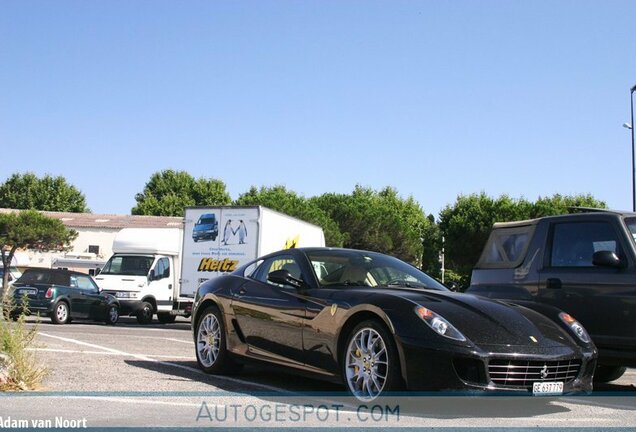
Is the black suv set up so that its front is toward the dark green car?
no

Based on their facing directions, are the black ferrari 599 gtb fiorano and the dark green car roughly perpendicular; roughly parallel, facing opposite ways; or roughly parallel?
roughly perpendicular

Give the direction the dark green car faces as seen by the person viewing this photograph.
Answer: facing away from the viewer and to the right of the viewer

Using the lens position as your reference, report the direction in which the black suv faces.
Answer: facing the viewer and to the right of the viewer

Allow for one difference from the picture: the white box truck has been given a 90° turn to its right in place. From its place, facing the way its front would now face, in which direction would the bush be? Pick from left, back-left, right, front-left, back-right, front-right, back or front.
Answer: back-left

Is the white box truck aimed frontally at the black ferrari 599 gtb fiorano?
no

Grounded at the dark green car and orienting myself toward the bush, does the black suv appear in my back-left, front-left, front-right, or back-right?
front-left

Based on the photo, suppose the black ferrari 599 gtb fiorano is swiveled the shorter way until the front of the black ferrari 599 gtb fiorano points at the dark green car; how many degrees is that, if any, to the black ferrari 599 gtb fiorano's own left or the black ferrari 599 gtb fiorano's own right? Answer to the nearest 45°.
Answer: approximately 180°

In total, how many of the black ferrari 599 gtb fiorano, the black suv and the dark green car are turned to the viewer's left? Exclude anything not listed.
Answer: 0

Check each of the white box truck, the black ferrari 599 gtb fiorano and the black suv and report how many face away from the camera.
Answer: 0
